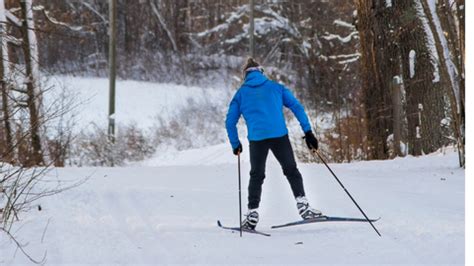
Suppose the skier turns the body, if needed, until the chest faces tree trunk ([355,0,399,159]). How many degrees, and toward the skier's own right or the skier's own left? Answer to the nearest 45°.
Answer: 0° — they already face it

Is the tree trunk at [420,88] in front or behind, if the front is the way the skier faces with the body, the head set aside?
in front

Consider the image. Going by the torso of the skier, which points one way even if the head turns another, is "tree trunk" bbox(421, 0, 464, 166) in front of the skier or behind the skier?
in front

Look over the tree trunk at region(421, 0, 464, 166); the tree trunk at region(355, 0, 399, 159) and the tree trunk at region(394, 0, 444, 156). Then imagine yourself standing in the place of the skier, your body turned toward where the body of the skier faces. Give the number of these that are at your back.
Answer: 0

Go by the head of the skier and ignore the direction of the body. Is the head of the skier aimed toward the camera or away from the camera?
away from the camera

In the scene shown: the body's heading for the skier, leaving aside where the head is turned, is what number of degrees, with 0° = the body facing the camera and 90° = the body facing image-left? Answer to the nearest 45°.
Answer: approximately 180°
